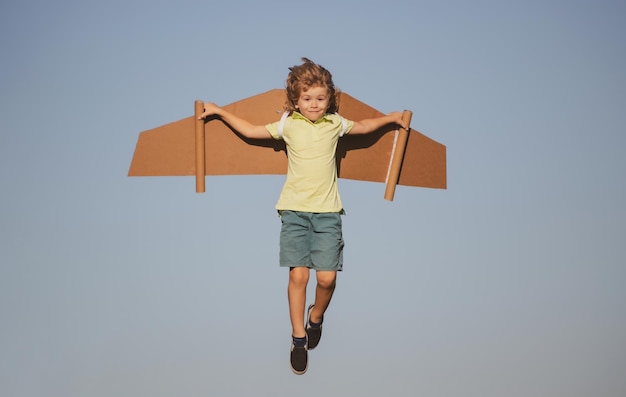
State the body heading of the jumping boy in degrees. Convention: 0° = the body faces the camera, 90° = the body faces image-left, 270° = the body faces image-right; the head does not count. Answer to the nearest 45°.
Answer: approximately 0°
